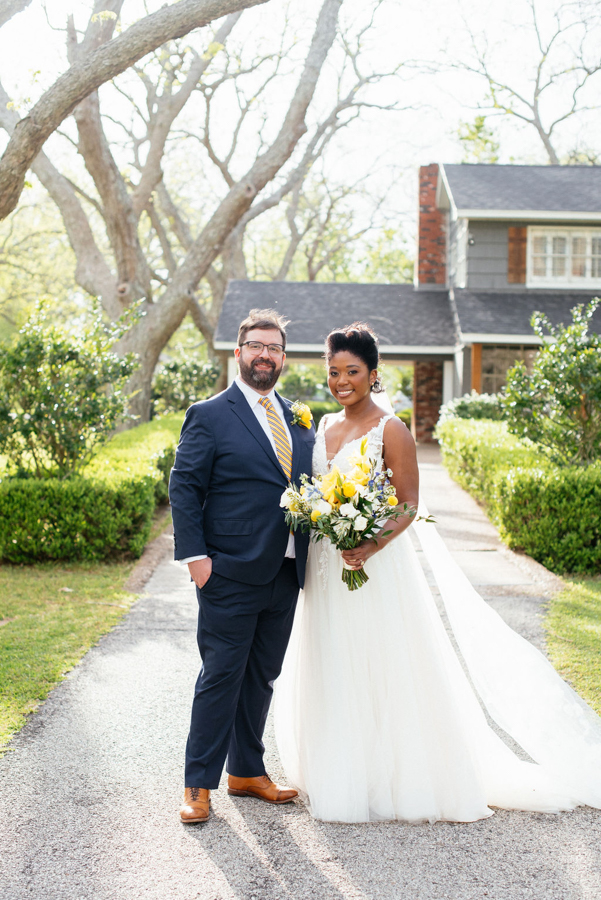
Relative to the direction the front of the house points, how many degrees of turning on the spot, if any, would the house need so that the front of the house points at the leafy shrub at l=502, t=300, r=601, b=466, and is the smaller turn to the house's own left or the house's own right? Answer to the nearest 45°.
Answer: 0° — it already faces it

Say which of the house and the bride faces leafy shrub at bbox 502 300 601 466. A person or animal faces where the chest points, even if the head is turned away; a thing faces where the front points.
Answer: the house

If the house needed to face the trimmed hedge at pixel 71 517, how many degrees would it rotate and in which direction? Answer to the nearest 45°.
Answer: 0° — it already faces it

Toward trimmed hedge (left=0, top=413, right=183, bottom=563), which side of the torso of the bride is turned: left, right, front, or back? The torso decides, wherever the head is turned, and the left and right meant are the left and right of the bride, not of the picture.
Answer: right

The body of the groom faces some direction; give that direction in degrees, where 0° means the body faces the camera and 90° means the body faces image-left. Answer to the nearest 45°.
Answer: approximately 315°

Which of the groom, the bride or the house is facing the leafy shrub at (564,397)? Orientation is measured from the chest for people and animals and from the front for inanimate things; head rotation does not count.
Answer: the house
